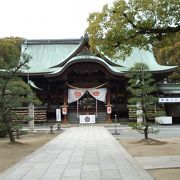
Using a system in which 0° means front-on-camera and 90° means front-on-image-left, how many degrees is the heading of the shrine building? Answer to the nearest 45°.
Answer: approximately 0°

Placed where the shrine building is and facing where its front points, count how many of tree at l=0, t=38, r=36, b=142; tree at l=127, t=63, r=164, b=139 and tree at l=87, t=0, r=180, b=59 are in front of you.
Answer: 3

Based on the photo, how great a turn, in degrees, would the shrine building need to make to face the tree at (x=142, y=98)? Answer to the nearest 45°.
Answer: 0° — it already faces it

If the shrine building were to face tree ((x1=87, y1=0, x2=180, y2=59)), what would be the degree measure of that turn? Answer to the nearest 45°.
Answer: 0° — it already faces it

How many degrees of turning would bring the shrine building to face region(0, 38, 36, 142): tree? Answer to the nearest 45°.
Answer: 0° — it already faces it
